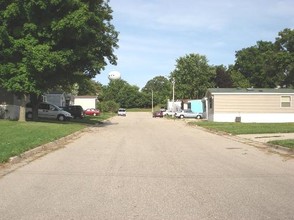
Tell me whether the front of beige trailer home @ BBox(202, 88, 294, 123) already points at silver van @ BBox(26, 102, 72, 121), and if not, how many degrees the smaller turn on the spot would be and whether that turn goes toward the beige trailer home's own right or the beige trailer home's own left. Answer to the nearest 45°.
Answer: approximately 45° to the beige trailer home's own left

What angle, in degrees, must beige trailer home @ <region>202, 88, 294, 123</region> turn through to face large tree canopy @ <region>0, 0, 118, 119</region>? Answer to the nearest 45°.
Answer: approximately 45° to its left

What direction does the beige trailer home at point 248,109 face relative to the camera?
to the viewer's left

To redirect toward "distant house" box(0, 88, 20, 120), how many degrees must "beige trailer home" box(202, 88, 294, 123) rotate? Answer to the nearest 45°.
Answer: approximately 45° to its left
